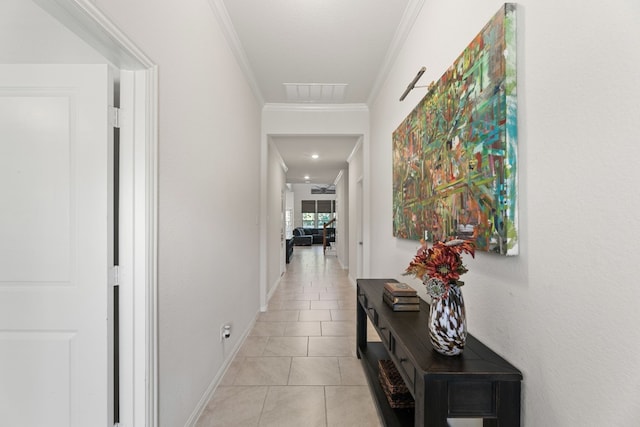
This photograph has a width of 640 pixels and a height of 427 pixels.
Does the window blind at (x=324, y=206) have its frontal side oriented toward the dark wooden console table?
yes

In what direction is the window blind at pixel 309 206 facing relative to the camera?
toward the camera

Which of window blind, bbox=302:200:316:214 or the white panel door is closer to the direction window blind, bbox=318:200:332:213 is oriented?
the white panel door

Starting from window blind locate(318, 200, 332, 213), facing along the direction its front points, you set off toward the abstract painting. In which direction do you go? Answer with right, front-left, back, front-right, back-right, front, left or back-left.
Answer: front

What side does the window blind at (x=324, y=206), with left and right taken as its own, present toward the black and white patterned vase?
front

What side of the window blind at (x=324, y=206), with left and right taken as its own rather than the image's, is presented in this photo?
front

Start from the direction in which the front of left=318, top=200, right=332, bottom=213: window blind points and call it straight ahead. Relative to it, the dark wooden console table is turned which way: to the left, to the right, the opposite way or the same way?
to the right

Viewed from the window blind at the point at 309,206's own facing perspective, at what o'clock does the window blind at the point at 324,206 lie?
the window blind at the point at 324,206 is roughly at 9 o'clock from the window blind at the point at 309,206.

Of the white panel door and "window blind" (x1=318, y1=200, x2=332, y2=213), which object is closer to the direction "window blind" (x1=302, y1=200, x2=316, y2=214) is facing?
the white panel door

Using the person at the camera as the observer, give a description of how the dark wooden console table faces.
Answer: facing to the left of the viewer

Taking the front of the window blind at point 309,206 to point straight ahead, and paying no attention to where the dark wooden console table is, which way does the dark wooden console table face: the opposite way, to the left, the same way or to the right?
to the right

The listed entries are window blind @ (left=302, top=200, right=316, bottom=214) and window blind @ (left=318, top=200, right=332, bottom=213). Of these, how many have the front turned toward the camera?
2

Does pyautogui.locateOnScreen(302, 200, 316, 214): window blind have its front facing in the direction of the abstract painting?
yes
